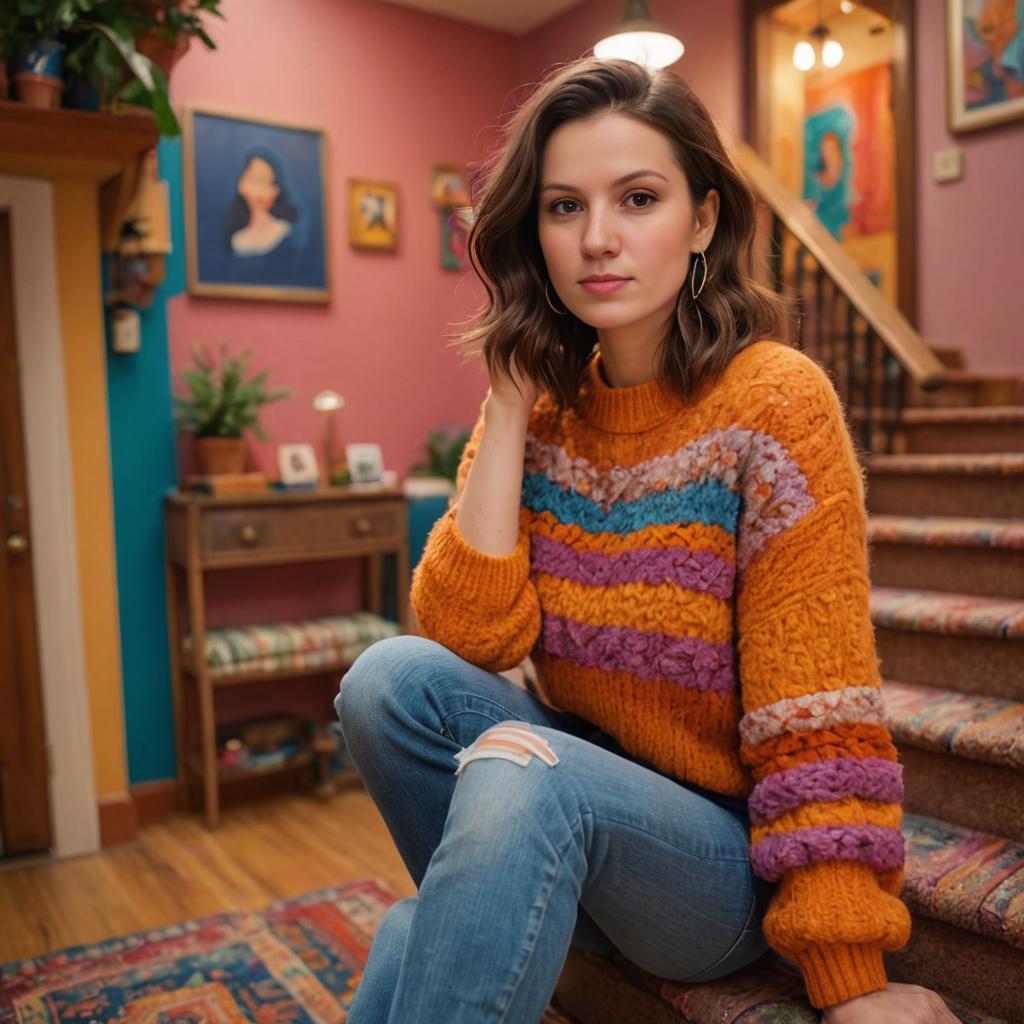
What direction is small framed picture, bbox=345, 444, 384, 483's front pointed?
toward the camera

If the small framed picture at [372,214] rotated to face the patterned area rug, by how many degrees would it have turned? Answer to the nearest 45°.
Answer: approximately 45° to its right

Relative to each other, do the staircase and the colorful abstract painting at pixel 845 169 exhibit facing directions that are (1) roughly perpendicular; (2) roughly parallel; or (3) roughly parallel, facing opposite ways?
roughly parallel

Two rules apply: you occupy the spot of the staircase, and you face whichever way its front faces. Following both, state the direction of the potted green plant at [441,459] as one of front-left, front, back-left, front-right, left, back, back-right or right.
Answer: right

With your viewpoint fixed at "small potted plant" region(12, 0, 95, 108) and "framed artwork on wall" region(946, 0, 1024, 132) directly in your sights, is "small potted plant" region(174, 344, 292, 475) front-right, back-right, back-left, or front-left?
front-left

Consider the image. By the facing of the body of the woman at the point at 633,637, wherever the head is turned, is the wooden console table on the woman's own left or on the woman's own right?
on the woman's own right

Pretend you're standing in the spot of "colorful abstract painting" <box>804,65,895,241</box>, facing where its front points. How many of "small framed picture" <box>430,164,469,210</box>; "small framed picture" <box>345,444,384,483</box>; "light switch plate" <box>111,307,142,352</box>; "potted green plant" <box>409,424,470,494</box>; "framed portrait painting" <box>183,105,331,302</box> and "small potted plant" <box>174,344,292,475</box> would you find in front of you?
6

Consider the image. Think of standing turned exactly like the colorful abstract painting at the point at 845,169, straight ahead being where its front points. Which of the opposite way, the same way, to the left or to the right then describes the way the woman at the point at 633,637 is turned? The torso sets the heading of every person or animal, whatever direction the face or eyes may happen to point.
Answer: the same way

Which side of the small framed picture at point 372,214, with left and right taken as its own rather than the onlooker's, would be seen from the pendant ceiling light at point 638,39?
front

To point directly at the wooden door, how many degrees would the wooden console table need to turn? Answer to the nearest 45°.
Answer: approximately 90° to its right

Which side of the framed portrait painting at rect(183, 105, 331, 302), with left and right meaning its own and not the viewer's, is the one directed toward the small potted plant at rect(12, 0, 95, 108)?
right

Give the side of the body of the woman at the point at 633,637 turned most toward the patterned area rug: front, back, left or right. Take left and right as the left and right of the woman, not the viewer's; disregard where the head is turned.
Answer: right

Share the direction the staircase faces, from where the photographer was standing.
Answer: facing the viewer and to the left of the viewer

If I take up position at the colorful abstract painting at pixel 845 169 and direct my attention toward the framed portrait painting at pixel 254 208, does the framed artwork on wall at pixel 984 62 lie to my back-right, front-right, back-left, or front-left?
front-left

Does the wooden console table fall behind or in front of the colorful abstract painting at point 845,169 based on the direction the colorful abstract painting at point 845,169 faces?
in front

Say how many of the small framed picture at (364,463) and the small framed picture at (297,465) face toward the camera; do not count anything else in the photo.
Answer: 2

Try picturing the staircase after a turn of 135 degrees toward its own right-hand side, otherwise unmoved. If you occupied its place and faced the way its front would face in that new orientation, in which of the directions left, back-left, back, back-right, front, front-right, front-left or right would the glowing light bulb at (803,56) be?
front

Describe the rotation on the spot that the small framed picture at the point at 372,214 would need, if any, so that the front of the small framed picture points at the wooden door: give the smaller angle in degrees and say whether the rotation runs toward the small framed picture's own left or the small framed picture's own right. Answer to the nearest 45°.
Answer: approximately 90° to the small framed picture's own right
